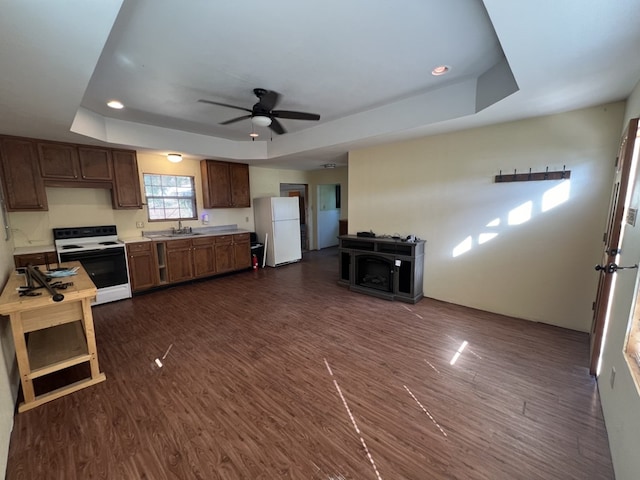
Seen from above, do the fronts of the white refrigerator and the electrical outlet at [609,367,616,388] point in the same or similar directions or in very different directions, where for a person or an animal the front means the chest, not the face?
very different directions

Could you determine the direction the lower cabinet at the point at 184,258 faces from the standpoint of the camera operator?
facing the viewer and to the right of the viewer

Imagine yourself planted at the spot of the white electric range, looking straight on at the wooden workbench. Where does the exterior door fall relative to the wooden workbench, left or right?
left

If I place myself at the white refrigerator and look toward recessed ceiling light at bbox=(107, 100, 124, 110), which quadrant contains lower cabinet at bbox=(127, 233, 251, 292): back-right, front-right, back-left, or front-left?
front-right

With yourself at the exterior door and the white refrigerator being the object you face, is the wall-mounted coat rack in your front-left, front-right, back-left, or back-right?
front-right

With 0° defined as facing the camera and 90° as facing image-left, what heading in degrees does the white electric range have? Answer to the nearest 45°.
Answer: approximately 0°

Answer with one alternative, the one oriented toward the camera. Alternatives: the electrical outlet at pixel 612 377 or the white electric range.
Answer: the white electric range

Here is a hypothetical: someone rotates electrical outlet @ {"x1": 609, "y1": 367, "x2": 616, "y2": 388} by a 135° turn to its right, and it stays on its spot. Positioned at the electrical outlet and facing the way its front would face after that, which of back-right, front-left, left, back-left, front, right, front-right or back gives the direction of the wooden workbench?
back

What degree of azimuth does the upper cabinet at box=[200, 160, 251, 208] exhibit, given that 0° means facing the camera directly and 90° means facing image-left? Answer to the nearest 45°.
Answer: approximately 315°

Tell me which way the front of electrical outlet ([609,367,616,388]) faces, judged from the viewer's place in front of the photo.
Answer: facing to the left of the viewer

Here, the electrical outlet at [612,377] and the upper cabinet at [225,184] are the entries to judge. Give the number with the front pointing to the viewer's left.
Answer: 1

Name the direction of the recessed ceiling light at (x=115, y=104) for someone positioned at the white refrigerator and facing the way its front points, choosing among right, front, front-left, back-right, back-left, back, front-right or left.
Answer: right

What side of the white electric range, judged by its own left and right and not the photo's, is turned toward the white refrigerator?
left

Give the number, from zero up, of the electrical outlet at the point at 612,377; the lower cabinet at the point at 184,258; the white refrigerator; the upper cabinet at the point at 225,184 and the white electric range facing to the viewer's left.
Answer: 1
